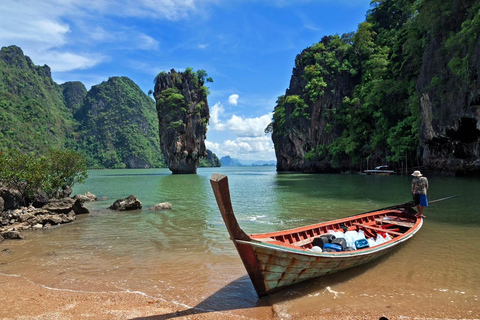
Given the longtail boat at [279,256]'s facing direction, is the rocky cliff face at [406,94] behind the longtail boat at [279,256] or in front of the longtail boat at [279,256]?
behind

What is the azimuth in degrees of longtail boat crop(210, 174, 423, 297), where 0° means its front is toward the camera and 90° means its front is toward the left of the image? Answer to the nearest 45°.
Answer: approximately 45°

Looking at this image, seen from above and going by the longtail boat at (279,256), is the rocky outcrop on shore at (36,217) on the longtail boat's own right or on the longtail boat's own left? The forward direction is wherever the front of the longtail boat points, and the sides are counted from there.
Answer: on the longtail boat's own right

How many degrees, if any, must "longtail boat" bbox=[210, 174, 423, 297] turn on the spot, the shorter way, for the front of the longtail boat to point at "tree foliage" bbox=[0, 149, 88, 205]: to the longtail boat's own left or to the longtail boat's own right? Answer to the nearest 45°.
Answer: approximately 90° to the longtail boat's own right

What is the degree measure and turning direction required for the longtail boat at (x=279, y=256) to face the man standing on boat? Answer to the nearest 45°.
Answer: approximately 180°

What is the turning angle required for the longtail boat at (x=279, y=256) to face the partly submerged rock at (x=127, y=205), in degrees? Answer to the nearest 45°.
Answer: approximately 90° to its right

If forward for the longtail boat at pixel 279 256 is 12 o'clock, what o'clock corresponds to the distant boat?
The distant boat is roughly at 5 o'clock from the longtail boat.
